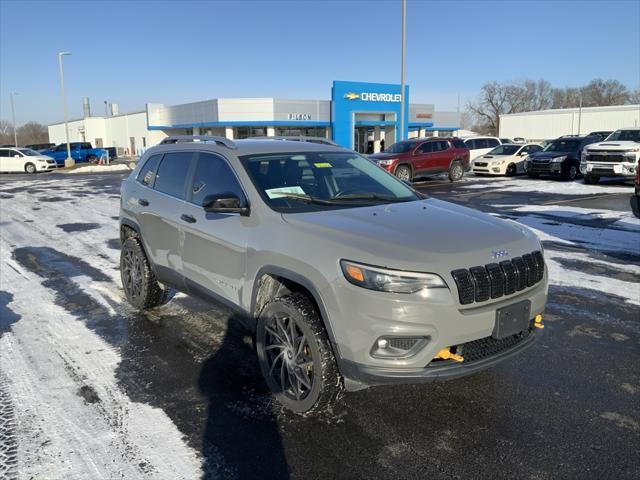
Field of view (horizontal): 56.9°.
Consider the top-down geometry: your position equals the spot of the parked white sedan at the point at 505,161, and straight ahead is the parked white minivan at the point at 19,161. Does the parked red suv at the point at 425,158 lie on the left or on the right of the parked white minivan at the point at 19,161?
left

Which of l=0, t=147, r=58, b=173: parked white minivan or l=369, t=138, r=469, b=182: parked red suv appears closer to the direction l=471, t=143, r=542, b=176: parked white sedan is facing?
the parked red suv

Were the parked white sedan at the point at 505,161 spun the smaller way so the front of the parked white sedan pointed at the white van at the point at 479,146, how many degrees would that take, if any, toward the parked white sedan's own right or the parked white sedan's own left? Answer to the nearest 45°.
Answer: approximately 90° to the parked white sedan's own right

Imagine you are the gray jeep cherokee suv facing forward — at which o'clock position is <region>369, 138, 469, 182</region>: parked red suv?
The parked red suv is roughly at 8 o'clock from the gray jeep cherokee suv.

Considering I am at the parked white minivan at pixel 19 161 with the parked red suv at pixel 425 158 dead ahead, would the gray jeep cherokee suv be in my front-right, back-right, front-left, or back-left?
front-right

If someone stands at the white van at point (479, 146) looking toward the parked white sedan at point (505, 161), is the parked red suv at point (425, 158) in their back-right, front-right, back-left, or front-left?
front-right

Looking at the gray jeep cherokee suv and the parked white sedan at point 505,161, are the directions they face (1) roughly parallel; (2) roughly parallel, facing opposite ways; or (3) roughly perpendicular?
roughly perpendicular

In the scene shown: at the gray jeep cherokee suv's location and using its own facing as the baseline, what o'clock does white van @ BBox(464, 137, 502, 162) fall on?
The white van is roughly at 8 o'clock from the gray jeep cherokee suv.

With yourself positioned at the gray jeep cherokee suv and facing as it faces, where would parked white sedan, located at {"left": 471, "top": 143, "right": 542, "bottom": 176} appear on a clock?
The parked white sedan is roughly at 8 o'clock from the gray jeep cherokee suv.

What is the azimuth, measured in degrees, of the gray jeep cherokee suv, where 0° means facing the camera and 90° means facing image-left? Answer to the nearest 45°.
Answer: approximately 315°

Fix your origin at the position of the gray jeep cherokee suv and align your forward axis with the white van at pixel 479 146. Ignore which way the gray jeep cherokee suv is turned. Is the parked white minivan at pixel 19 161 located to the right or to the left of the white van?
left

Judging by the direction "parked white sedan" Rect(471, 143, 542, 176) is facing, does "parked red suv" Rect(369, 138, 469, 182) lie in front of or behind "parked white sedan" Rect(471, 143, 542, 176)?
in front

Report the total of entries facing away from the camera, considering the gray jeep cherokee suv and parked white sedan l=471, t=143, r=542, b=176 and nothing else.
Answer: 0
